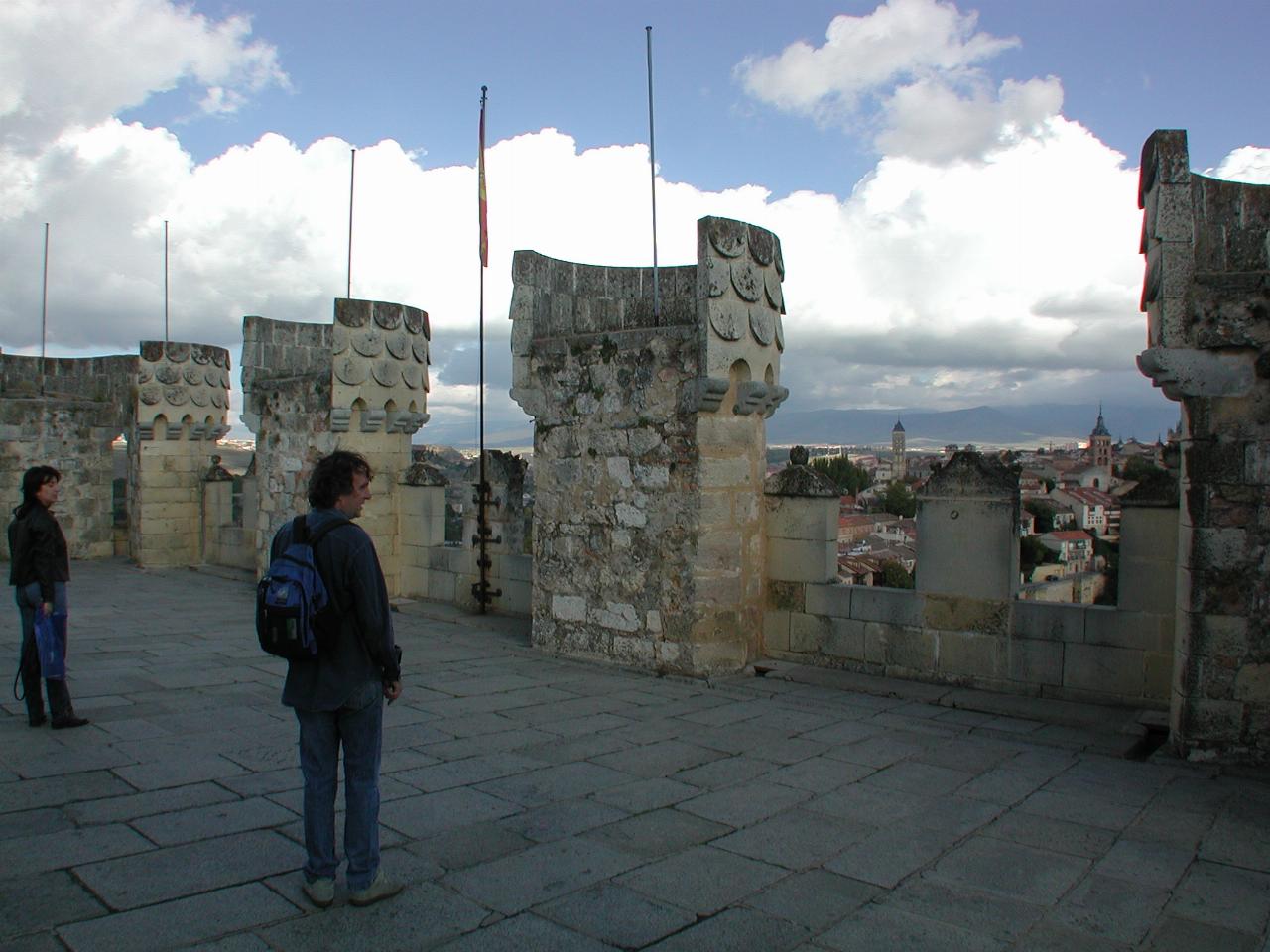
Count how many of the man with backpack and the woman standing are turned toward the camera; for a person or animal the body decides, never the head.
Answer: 0

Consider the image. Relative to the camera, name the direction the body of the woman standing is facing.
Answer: to the viewer's right

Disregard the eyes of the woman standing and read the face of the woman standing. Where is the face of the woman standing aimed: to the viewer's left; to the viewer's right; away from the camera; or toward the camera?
to the viewer's right

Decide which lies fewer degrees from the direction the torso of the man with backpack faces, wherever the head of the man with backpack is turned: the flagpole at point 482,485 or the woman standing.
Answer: the flagpole

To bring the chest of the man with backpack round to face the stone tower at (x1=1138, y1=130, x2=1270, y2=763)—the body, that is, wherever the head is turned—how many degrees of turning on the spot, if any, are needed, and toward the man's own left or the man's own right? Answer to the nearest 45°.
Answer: approximately 45° to the man's own right

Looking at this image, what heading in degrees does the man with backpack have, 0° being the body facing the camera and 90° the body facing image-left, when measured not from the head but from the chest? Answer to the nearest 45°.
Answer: approximately 225°

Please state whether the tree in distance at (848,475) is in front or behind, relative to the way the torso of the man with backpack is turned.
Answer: in front

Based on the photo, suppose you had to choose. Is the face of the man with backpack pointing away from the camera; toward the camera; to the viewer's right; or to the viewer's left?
to the viewer's right

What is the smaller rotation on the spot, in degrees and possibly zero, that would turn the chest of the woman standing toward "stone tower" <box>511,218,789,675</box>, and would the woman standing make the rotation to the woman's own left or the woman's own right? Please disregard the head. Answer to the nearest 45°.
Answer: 0° — they already face it

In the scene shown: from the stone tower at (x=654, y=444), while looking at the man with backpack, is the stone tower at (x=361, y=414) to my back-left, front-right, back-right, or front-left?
back-right

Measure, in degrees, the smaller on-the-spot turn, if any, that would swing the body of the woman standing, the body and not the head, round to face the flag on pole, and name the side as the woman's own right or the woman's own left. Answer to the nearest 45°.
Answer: approximately 45° to the woman's own left

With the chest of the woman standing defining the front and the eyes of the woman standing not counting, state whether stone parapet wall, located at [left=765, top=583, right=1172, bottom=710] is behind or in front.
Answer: in front

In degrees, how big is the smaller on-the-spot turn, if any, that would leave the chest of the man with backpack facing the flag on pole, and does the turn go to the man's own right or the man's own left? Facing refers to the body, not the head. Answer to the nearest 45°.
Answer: approximately 45° to the man's own left
